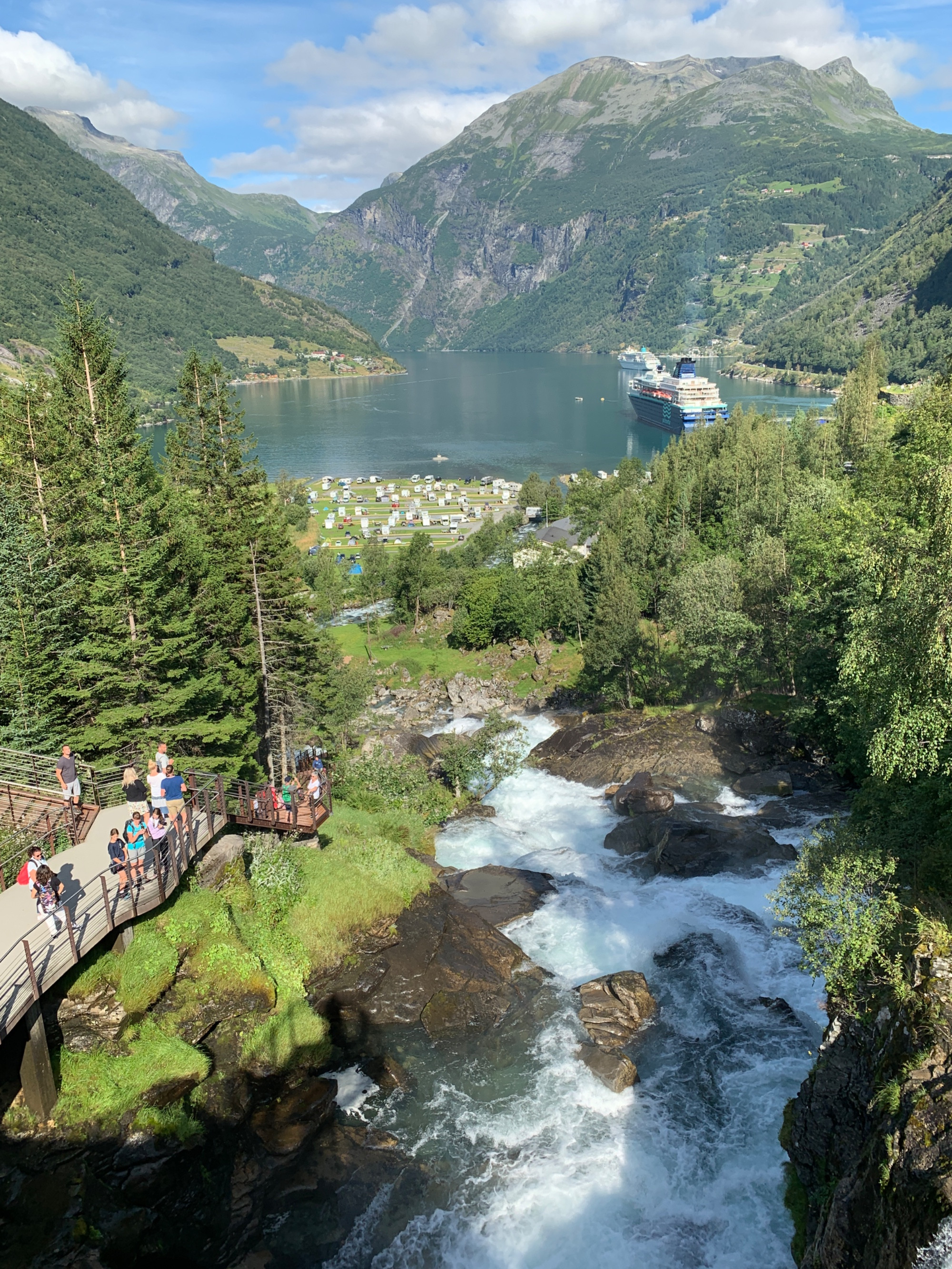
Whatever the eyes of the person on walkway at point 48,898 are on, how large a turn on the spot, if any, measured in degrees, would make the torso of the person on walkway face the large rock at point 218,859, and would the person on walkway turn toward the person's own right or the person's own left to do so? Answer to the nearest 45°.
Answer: approximately 45° to the person's own right

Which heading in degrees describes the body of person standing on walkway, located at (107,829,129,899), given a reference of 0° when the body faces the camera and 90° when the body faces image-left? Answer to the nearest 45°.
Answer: approximately 315°

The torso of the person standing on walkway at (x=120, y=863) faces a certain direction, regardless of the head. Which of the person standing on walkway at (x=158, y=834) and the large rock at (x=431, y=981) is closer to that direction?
the large rock

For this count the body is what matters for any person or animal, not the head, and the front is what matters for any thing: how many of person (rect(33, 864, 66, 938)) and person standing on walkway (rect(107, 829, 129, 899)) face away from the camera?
1

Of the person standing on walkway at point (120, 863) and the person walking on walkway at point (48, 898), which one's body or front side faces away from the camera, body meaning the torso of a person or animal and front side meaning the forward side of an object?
the person walking on walkway at point (48, 898)

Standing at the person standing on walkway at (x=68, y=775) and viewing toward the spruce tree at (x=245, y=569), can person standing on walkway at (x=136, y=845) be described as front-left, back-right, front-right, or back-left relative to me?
back-right

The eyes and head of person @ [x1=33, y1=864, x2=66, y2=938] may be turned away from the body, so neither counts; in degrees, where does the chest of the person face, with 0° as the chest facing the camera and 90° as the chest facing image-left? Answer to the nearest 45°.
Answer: approximately 180°

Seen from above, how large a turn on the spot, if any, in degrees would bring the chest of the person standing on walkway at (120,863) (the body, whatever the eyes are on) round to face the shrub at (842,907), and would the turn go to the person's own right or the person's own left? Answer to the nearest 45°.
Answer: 0° — they already face it

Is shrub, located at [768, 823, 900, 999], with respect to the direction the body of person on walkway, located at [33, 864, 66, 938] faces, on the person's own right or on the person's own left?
on the person's own right
